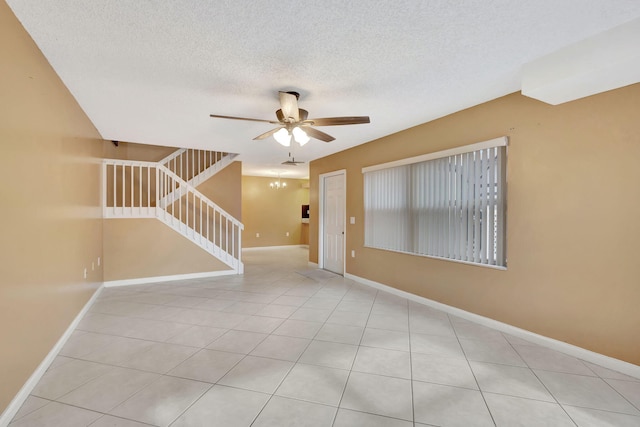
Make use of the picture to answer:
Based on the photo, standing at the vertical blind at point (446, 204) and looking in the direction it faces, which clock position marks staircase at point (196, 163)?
The staircase is roughly at 2 o'clock from the vertical blind.

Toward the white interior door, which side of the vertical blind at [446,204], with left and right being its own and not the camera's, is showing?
right

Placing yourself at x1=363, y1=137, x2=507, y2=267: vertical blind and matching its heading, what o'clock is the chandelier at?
The chandelier is roughly at 3 o'clock from the vertical blind.

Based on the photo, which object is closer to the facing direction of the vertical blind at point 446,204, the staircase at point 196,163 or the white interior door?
the staircase

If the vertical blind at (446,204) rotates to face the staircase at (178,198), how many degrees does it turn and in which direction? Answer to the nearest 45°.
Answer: approximately 45° to its right

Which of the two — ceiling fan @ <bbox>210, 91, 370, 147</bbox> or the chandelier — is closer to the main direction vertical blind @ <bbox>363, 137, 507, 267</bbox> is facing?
the ceiling fan

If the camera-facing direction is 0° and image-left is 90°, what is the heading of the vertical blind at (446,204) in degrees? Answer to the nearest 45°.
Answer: approximately 45°

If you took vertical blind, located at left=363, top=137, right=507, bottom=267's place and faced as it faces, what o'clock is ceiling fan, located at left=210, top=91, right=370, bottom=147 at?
The ceiling fan is roughly at 12 o'clock from the vertical blind.
